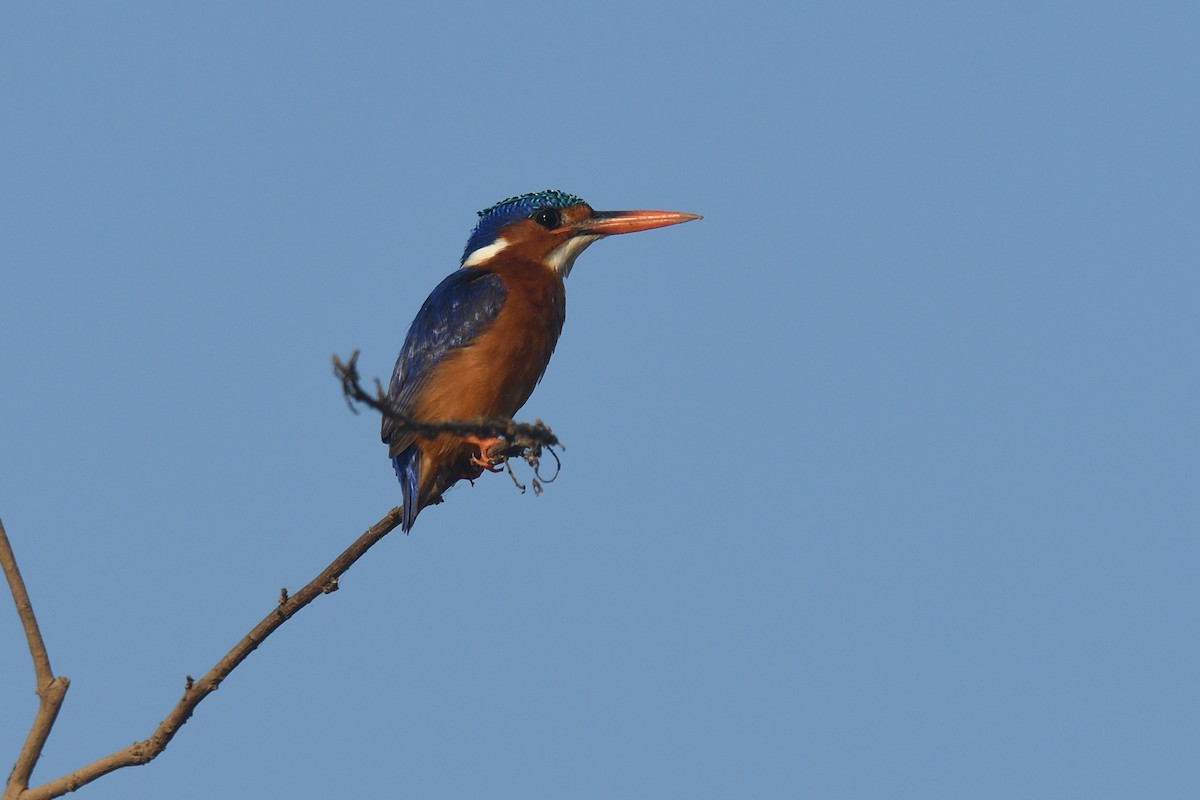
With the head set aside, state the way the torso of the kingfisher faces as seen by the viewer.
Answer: to the viewer's right
